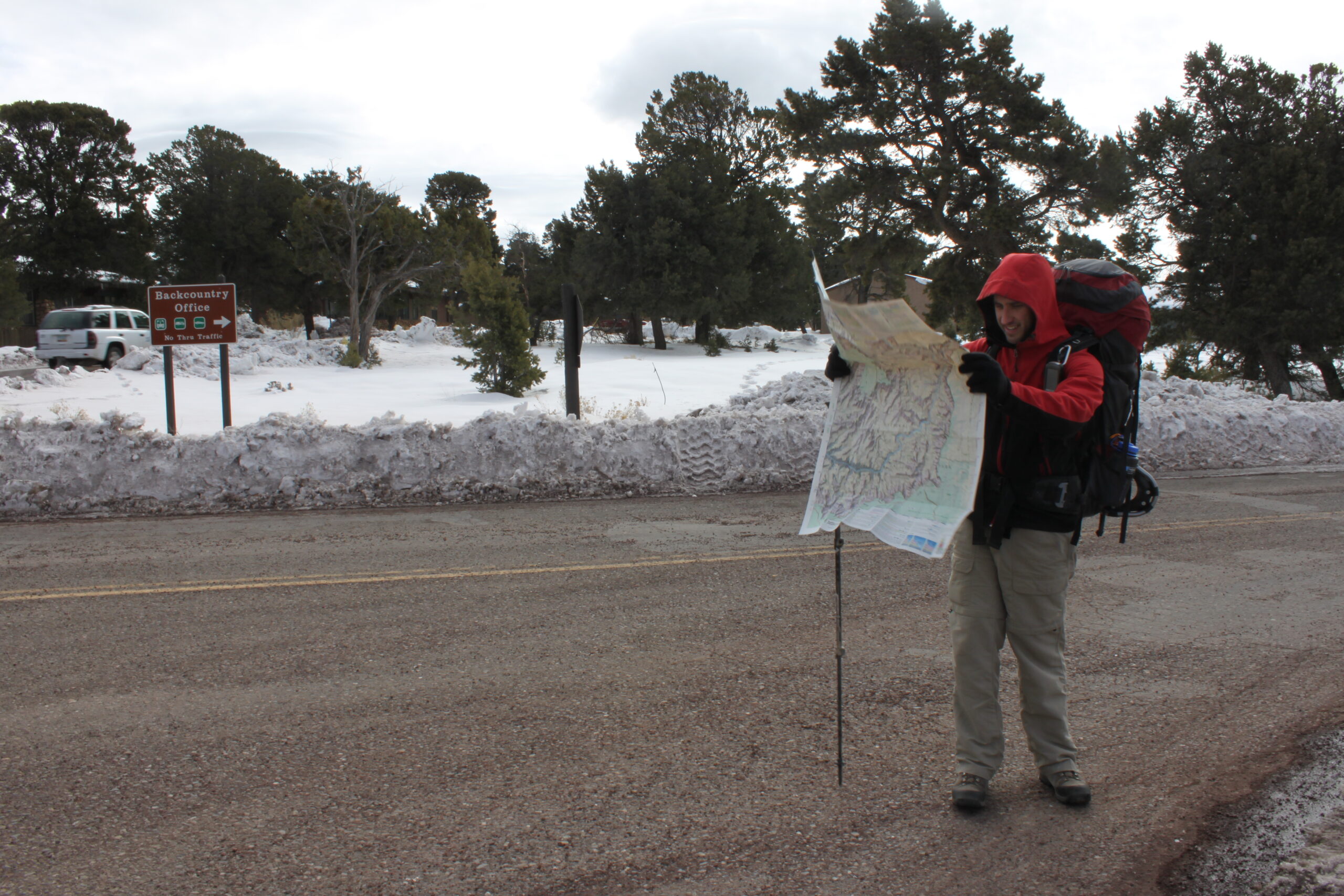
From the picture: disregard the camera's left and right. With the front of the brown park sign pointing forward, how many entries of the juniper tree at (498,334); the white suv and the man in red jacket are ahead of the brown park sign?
1

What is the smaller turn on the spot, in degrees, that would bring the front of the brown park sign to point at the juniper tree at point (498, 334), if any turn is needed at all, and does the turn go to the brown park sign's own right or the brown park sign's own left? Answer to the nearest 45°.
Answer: approximately 135° to the brown park sign's own left

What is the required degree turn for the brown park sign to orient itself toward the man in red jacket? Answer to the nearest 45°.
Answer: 0° — it already faces them

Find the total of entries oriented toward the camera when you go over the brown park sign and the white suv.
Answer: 1

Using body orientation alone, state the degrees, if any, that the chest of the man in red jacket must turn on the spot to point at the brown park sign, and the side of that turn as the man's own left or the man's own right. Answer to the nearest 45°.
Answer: approximately 90° to the man's own right

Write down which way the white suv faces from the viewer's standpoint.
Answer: facing away from the viewer and to the right of the viewer

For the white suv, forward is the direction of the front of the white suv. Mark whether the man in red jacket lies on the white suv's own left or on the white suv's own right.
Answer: on the white suv's own right

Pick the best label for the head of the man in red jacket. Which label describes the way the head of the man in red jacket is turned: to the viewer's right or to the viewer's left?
to the viewer's left

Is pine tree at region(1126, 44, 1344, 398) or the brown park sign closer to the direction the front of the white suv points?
the pine tree

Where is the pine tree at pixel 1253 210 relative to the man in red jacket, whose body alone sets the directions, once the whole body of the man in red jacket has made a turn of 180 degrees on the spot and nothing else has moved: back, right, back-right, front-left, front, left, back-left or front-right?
front-left

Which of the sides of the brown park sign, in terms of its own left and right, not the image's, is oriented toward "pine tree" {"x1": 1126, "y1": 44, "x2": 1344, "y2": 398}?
left

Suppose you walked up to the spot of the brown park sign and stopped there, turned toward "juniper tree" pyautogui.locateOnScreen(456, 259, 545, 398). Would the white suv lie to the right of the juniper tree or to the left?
left
